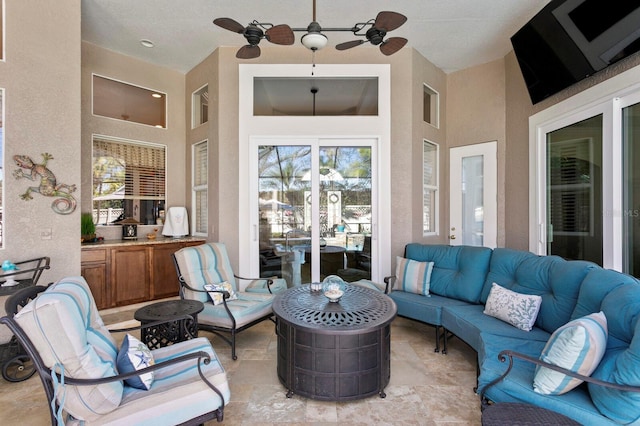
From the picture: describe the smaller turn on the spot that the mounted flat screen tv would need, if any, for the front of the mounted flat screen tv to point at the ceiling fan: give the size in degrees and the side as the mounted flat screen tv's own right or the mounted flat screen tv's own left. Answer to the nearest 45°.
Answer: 0° — it already faces it

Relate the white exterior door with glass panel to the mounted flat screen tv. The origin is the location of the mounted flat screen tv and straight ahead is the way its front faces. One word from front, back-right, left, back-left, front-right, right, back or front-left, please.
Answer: right

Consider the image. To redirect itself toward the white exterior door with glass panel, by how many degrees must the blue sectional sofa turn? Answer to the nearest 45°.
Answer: approximately 135° to its right

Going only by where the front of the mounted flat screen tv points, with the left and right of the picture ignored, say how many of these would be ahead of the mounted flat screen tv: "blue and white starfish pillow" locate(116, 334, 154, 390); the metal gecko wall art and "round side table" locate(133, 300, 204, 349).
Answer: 3

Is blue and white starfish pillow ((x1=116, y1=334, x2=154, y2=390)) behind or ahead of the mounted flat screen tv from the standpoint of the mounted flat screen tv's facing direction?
ahead

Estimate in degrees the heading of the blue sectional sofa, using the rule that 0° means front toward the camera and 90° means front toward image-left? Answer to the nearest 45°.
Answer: approximately 45°

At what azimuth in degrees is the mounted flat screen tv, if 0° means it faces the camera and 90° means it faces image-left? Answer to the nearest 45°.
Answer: approximately 45°

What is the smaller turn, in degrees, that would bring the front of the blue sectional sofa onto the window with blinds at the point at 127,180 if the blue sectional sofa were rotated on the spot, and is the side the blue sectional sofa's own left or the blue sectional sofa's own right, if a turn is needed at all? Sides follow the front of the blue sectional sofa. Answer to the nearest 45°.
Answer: approximately 45° to the blue sectional sofa's own right
